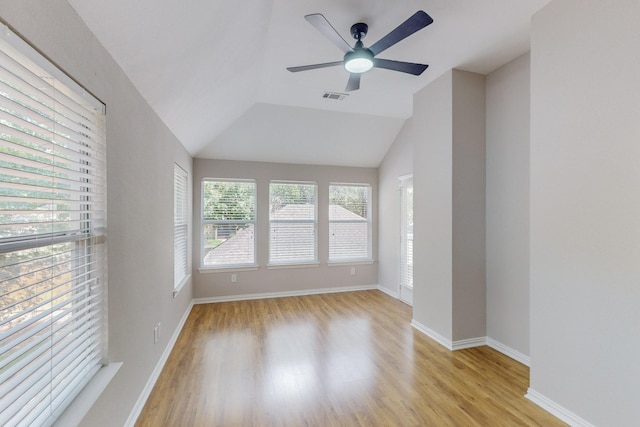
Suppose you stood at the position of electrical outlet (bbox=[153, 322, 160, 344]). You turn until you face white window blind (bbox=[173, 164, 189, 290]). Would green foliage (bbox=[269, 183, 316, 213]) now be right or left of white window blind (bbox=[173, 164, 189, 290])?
right

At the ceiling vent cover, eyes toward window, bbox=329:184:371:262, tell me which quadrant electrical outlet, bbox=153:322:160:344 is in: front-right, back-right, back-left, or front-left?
back-left

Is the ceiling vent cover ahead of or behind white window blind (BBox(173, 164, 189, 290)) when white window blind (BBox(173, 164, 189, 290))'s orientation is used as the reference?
ahead

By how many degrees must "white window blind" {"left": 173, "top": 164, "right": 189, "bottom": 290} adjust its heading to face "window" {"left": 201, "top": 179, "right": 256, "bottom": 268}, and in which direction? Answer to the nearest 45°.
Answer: approximately 45° to its left

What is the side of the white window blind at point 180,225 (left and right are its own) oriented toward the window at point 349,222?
front

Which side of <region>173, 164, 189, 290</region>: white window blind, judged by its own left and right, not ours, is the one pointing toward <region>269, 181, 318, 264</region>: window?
front

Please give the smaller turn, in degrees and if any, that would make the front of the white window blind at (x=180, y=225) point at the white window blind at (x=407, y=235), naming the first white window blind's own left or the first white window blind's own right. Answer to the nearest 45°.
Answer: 0° — it already faces it

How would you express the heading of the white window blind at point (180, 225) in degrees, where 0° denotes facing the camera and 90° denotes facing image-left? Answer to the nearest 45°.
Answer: approximately 270°

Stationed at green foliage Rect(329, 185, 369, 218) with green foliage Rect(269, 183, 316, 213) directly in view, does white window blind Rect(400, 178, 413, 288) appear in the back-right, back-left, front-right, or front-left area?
back-left

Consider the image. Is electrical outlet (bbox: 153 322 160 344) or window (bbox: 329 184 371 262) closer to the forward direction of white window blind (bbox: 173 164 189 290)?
the window

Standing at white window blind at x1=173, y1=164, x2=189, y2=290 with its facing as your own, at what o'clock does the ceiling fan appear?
The ceiling fan is roughly at 2 o'clock from the white window blind.
